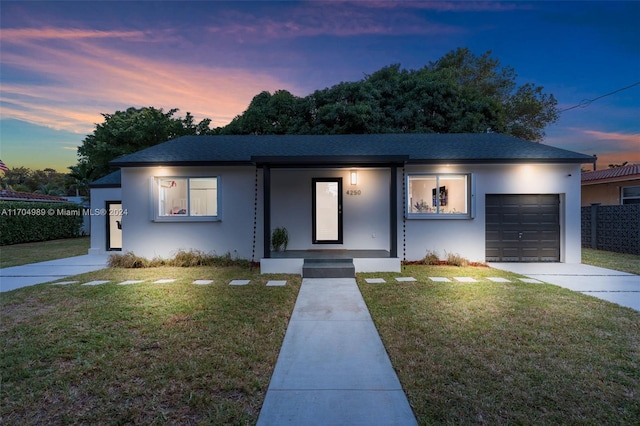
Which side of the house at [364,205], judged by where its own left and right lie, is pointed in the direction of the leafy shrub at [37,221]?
right

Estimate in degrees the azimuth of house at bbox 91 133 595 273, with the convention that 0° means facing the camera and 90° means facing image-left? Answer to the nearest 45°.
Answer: approximately 0°

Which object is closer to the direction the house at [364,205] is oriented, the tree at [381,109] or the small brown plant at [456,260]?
the small brown plant

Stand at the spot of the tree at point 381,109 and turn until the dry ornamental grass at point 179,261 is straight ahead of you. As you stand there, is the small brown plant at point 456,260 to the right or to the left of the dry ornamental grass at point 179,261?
left

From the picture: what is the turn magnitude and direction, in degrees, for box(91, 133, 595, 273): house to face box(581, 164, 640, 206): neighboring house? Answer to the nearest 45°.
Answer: approximately 135° to its left

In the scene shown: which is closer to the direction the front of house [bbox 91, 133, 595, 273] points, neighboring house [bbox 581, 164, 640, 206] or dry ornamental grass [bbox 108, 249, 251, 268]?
the dry ornamental grass

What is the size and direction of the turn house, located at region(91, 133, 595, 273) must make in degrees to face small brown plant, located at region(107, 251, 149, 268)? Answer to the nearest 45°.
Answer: approximately 90° to its right

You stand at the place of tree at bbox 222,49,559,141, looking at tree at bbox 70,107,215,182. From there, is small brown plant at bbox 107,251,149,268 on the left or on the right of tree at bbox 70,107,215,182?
left

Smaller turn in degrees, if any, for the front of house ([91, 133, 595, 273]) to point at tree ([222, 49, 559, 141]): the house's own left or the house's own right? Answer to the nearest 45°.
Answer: approximately 180°

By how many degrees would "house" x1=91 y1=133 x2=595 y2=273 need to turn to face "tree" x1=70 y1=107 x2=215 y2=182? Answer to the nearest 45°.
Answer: approximately 135° to its right
